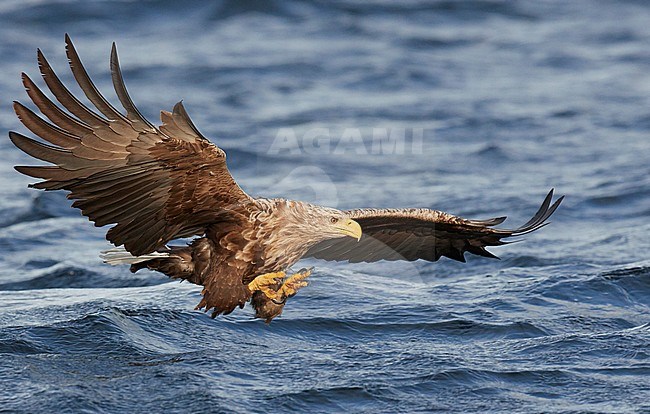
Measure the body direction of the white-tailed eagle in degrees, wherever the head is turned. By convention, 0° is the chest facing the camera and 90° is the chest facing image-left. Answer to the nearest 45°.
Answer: approximately 315°
